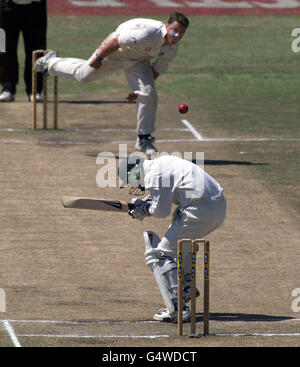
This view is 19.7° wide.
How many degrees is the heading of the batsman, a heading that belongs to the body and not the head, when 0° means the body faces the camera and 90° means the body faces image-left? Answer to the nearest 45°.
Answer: approximately 90°
